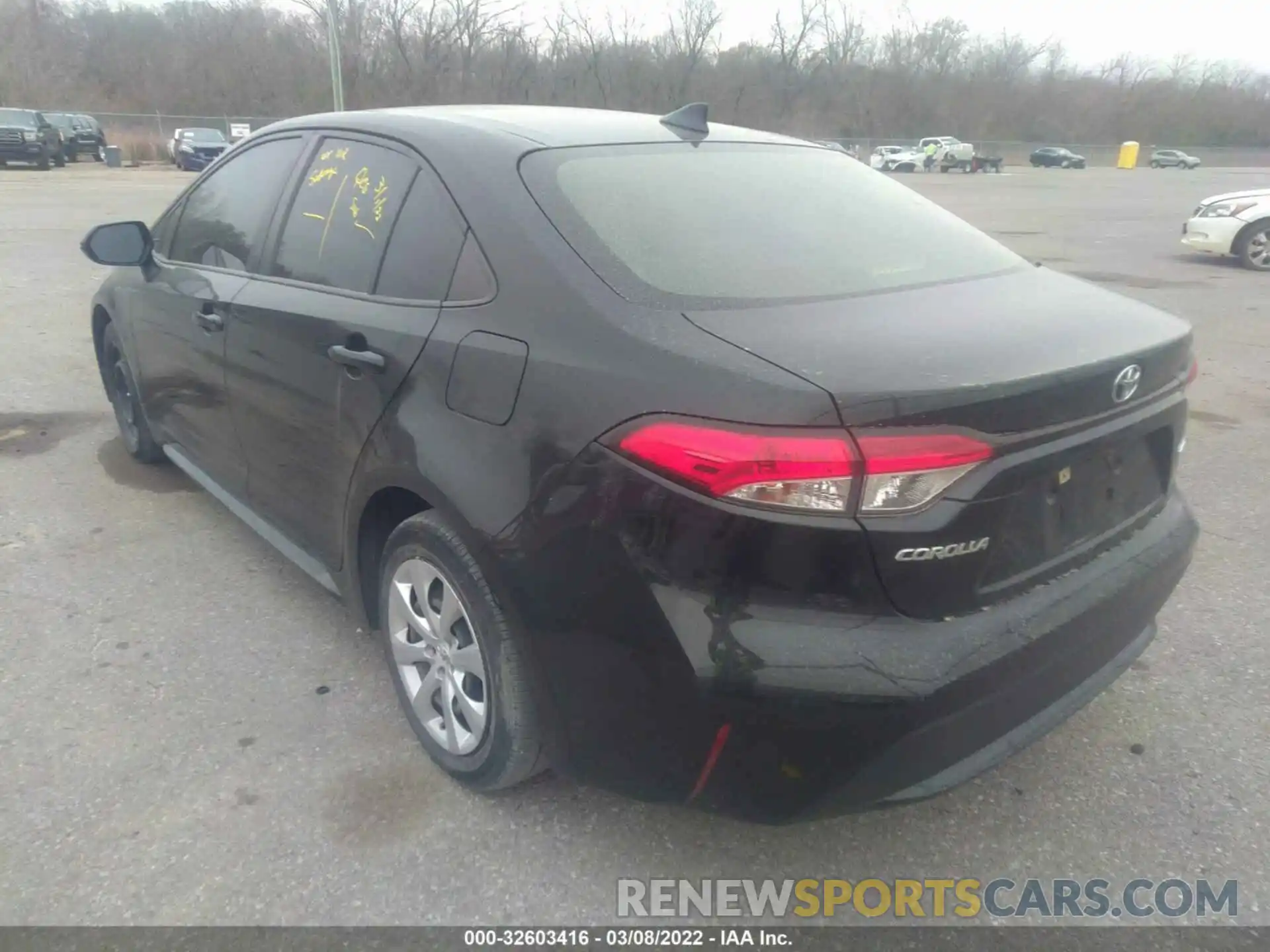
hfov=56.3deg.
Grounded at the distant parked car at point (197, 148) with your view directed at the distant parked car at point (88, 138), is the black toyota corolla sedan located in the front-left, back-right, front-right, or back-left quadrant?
back-left

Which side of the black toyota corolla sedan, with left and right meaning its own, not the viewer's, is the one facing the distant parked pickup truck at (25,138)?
front

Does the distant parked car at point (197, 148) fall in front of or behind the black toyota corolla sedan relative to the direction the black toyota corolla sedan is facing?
in front

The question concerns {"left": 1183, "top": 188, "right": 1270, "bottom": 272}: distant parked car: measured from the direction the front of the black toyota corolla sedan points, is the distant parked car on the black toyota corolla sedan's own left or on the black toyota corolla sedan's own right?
on the black toyota corolla sedan's own right

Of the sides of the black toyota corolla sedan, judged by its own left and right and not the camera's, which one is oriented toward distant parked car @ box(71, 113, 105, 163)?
front

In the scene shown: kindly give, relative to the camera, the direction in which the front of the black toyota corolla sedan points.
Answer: facing away from the viewer and to the left of the viewer

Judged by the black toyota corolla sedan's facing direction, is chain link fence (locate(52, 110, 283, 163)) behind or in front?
in front
